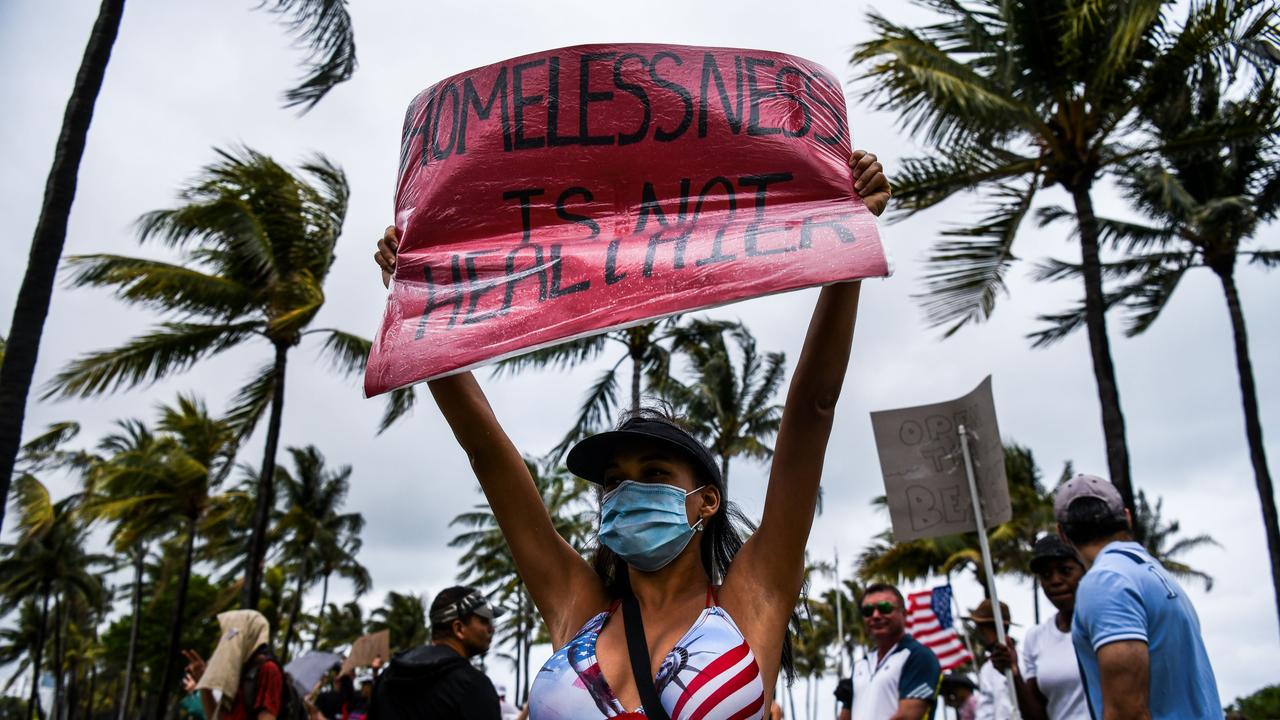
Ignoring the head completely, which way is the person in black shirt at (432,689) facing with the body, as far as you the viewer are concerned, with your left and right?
facing away from the viewer and to the right of the viewer

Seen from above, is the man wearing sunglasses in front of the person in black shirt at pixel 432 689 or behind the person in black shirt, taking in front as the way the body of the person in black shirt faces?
in front

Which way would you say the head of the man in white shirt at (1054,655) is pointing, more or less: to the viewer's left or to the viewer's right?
to the viewer's left

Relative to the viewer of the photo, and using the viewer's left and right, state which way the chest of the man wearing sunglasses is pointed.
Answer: facing the viewer and to the left of the viewer

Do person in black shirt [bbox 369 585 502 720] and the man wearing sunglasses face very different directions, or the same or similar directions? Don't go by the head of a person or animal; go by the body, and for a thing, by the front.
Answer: very different directions

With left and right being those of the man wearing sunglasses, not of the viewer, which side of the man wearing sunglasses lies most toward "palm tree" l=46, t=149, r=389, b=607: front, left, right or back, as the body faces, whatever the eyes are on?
right

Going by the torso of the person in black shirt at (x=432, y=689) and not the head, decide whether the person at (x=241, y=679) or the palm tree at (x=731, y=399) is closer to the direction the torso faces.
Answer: the palm tree

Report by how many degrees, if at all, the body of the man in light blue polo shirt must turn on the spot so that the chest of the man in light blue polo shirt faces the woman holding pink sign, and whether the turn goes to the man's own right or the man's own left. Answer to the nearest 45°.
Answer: approximately 90° to the man's own left

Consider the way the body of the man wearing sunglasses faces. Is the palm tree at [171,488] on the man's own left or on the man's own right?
on the man's own right
